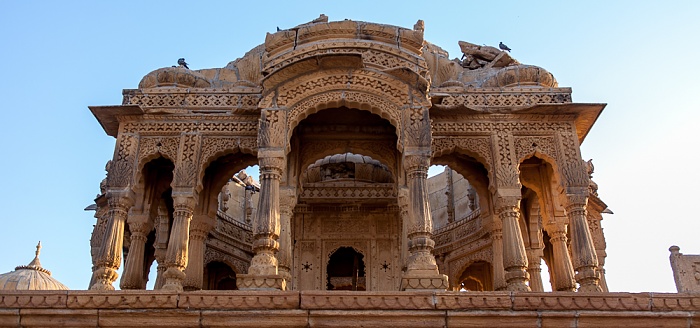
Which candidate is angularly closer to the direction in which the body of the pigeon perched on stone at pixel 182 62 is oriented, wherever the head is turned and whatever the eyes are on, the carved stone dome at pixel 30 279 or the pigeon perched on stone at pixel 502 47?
the carved stone dome

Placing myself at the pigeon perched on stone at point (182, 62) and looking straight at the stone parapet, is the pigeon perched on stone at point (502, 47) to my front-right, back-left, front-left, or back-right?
front-left

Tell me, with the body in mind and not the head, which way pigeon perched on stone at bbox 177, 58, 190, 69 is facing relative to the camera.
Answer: to the viewer's left

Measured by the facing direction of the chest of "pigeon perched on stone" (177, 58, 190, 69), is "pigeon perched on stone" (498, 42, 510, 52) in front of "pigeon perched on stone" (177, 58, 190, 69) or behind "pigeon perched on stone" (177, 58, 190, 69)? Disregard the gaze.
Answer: behind

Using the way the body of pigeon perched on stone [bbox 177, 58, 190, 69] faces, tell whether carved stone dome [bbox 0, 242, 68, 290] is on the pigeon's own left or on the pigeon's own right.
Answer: on the pigeon's own right
